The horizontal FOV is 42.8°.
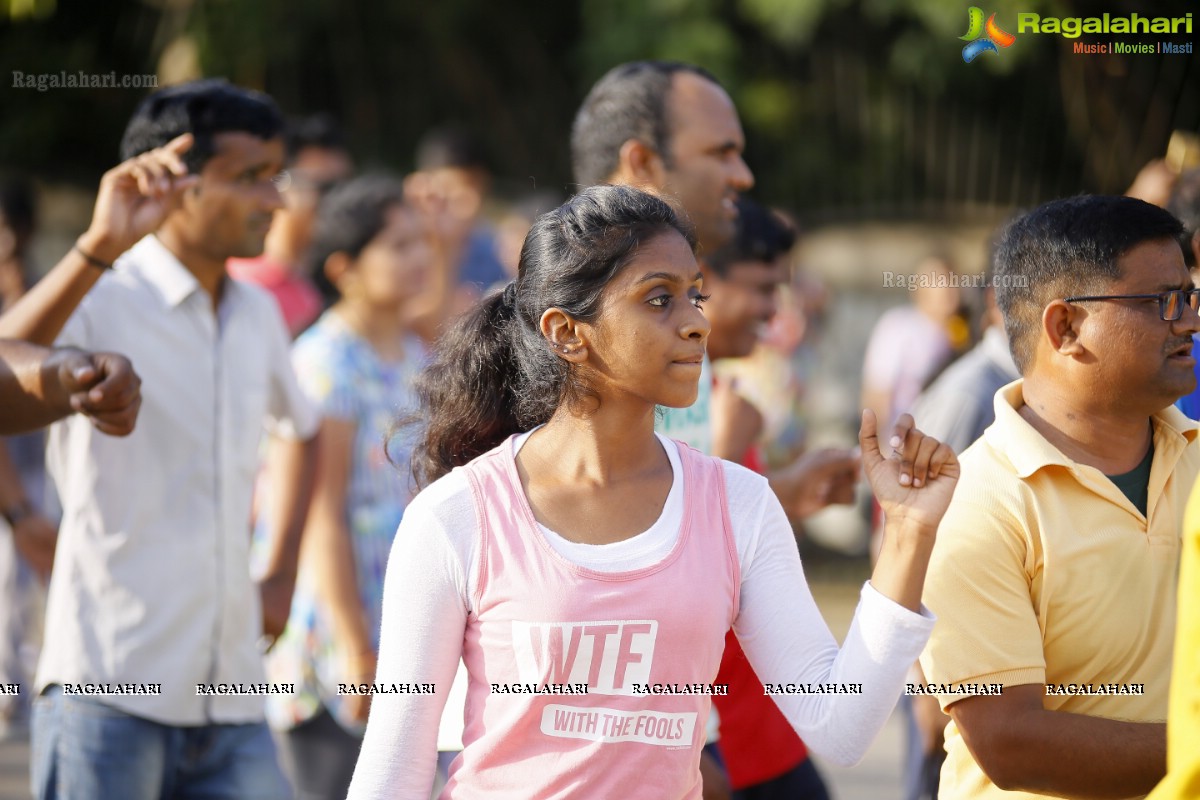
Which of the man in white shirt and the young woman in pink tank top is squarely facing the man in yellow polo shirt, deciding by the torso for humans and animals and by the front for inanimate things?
the man in white shirt

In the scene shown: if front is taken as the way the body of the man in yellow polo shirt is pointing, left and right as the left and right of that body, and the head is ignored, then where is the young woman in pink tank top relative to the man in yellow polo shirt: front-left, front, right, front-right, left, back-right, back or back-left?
right

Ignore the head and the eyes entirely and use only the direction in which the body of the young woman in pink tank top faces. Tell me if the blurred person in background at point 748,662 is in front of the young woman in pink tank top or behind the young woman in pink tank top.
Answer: behind

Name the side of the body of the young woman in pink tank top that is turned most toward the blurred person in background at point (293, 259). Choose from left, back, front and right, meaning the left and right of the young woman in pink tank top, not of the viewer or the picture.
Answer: back

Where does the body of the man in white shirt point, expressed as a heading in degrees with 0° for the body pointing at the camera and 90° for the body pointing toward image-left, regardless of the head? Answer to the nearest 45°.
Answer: approximately 315°

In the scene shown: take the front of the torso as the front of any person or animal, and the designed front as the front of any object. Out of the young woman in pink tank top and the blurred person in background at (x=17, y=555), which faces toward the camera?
the young woman in pink tank top

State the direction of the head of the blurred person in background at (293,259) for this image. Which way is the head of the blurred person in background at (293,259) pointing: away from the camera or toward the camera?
toward the camera

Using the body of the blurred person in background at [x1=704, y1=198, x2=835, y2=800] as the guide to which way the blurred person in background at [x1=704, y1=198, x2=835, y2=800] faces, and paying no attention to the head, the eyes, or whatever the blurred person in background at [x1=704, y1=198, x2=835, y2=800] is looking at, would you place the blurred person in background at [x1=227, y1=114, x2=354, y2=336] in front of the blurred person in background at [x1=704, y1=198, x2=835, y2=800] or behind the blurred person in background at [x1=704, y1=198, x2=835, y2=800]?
behind

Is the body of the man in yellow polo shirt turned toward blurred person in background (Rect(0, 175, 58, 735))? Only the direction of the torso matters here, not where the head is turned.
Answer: no

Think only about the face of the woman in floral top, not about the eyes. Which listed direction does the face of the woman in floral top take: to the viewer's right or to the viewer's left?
to the viewer's right

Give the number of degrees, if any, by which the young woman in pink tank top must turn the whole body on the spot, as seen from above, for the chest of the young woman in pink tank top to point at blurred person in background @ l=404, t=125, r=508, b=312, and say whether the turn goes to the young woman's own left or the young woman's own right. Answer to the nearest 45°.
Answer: approximately 180°

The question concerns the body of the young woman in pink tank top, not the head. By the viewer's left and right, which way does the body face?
facing the viewer

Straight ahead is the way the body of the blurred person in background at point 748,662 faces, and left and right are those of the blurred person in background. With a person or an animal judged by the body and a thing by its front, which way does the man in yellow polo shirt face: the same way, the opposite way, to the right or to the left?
the same way

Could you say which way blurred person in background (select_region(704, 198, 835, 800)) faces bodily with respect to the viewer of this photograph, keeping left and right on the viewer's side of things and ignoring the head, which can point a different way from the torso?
facing the viewer and to the right of the viewer
